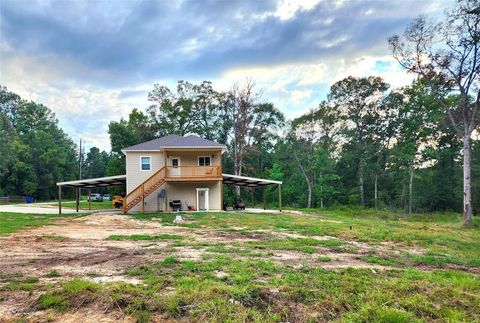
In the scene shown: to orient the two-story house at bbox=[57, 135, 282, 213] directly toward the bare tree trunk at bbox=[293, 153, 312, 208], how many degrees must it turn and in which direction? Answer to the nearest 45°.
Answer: approximately 135° to its left

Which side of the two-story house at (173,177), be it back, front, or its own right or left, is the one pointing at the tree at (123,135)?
back

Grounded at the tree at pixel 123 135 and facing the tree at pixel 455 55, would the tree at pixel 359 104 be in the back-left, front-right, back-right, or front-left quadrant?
front-left

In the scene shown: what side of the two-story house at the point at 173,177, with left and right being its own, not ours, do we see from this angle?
front

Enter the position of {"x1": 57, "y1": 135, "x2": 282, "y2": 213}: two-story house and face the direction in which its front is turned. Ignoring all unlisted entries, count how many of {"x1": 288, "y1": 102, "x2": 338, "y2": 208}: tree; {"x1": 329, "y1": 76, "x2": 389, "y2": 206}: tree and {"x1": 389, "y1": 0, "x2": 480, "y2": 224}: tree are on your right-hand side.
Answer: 0

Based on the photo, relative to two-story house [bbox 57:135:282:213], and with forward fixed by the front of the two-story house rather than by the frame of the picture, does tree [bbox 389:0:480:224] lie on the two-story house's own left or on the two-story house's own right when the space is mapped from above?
on the two-story house's own left

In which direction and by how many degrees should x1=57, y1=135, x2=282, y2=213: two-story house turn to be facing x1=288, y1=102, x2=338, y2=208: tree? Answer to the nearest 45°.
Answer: approximately 135° to its left

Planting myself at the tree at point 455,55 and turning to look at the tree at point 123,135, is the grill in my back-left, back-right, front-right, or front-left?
front-left

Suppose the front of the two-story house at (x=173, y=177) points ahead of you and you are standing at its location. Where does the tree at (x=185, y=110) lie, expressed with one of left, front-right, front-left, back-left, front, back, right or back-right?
back

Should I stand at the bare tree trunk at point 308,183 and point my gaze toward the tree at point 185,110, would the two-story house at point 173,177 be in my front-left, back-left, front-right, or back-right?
front-left

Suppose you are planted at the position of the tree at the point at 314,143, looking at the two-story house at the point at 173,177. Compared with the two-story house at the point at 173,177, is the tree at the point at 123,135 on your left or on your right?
right

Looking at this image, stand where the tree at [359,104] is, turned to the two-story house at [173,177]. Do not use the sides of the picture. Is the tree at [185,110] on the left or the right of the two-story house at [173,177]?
right
